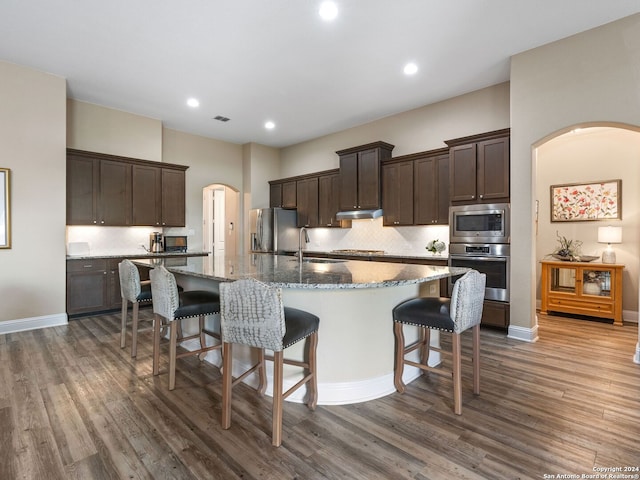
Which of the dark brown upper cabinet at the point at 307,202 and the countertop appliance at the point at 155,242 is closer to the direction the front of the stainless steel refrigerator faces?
the countertop appliance

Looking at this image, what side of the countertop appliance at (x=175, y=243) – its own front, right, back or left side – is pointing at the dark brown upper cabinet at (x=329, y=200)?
left

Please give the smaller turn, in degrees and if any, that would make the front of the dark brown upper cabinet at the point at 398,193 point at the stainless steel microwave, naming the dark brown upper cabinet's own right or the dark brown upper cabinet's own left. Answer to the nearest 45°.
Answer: approximately 90° to the dark brown upper cabinet's own left

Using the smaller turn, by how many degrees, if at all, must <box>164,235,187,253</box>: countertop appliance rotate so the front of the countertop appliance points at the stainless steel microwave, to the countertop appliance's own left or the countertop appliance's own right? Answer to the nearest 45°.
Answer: approximately 45° to the countertop appliance's own left

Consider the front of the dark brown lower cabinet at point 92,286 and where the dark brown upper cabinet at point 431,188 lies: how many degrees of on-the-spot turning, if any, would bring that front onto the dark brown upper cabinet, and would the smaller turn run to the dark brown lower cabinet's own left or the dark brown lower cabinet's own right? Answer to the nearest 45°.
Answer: approximately 45° to the dark brown lower cabinet's own left

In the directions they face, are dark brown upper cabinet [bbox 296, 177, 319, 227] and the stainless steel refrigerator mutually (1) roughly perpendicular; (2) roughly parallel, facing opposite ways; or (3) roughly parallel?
roughly parallel

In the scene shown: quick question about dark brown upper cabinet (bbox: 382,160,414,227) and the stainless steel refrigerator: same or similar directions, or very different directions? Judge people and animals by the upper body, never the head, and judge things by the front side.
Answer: same or similar directions

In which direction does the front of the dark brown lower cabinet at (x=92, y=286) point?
toward the camera

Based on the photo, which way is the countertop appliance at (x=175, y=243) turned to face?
toward the camera

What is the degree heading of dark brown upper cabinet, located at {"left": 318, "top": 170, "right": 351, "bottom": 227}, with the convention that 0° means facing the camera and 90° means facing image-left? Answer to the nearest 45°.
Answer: approximately 45°

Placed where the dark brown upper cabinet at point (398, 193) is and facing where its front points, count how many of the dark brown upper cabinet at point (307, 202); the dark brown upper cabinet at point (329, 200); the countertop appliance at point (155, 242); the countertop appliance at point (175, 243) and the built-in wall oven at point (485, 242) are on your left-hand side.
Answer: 1

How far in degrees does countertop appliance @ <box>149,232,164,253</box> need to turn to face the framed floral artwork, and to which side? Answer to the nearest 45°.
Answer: approximately 45° to its left

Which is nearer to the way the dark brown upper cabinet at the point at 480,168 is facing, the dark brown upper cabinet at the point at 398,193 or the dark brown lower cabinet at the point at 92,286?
the dark brown lower cabinet

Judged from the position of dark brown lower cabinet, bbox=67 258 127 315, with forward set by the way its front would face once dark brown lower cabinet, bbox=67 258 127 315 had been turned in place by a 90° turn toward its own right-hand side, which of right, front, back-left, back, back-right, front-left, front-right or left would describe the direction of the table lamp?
back-left

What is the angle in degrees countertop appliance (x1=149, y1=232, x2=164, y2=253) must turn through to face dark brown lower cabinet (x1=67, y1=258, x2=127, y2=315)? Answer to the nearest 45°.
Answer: approximately 45° to its right

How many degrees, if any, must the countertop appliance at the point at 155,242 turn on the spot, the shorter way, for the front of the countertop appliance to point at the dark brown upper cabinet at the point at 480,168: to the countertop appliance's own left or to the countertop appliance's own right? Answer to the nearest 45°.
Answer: approximately 45° to the countertop appliance's own left

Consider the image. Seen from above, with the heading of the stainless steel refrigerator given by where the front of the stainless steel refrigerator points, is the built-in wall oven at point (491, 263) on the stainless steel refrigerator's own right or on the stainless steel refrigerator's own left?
on the stainless steel refrigerator's own left
